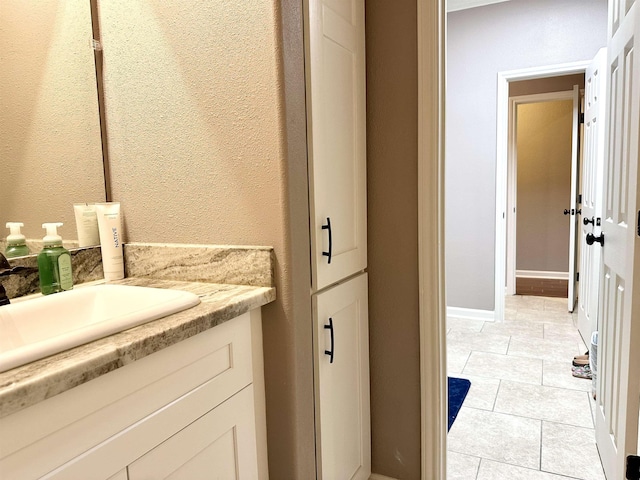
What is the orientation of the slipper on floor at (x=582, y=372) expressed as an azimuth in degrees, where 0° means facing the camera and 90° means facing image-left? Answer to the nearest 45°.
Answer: approximately 90°

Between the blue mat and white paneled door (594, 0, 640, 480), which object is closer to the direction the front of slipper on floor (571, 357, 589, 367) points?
the blue mat

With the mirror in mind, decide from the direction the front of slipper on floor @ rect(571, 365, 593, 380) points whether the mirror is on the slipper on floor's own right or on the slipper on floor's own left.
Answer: on the slipper on floor's own left

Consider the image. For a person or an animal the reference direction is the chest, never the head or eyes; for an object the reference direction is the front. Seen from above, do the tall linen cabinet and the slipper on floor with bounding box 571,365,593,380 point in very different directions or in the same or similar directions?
very different directions

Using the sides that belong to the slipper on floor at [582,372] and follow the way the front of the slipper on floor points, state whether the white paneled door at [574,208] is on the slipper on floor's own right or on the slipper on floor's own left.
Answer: on the slipper on floor's own right

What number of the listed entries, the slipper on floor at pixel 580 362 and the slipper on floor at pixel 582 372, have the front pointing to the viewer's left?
2

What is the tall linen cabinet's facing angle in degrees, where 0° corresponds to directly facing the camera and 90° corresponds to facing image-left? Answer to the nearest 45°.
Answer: approximately 315°

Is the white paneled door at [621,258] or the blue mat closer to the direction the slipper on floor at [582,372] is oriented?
the blue mat

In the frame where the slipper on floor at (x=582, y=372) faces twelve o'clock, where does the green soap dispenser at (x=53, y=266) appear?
The green soap dispenser is roughly at 10 o'clock from the slipper on floor.

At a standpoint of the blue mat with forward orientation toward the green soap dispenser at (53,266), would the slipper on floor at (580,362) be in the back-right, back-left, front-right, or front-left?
back-left
